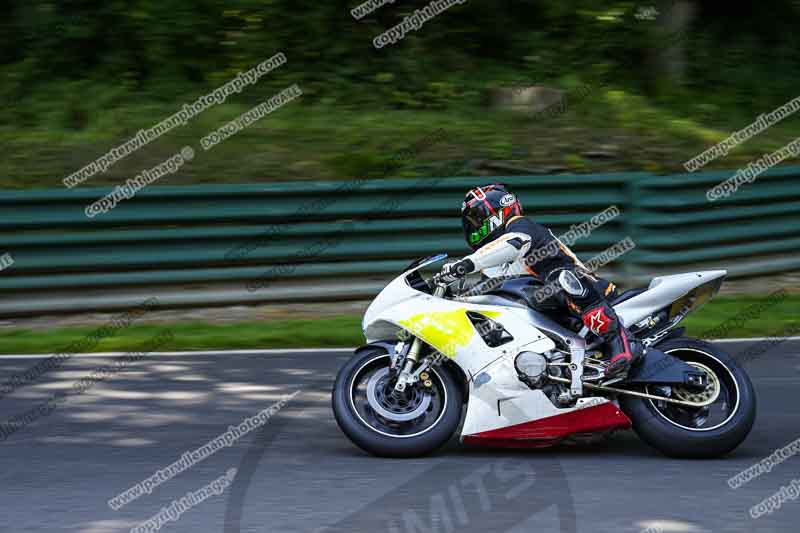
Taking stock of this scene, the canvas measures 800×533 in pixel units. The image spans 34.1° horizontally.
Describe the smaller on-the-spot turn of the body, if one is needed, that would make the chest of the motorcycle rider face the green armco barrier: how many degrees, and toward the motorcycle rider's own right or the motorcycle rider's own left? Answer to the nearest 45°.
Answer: approximately 45° to the motorcycle rider's own right

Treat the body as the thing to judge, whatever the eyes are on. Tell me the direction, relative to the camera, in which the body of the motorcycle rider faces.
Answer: to the viewer's left

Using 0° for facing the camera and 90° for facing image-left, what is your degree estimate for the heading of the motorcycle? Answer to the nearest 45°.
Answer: approximately 90°

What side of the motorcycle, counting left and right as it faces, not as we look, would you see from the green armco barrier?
right
